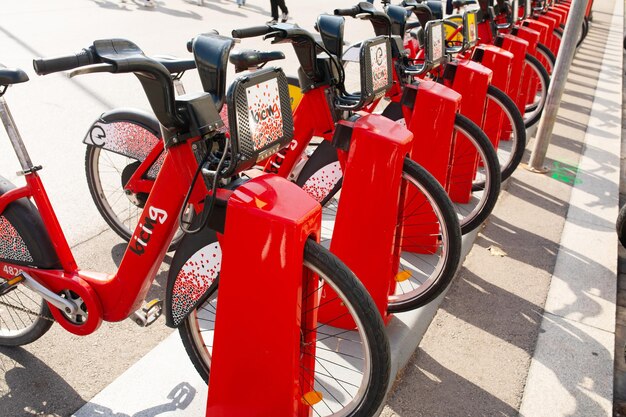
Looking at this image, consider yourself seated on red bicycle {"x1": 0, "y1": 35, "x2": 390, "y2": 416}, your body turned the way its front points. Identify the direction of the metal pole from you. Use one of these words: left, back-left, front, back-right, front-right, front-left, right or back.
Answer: left

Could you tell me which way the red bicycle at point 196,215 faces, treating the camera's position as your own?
facing the viewer and to the right of the viewer
